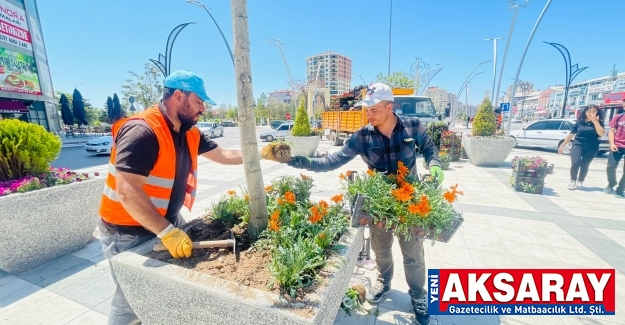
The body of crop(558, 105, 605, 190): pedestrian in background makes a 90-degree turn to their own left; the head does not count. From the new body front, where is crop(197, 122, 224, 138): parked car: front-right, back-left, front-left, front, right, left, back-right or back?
back

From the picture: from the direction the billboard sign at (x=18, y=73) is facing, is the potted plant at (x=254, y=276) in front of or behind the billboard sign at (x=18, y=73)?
in front

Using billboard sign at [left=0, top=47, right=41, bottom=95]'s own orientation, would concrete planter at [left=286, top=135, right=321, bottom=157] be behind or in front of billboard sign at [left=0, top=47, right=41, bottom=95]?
in front

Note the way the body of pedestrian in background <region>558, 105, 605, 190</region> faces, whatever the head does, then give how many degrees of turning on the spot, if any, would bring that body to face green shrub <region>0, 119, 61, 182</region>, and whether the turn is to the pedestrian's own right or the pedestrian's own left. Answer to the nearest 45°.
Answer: approximately 45° to the pedestrian's own right

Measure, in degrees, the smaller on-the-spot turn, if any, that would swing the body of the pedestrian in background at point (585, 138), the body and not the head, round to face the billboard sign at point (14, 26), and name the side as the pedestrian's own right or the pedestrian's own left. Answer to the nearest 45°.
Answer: approximately 90° to the pedestrian's own right

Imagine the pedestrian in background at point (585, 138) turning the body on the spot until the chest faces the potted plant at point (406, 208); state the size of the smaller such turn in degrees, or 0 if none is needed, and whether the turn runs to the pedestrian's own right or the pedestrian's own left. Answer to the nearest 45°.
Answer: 0° — they already face it

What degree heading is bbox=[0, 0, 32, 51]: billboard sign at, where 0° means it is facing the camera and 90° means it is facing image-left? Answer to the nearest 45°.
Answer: approximately 315°

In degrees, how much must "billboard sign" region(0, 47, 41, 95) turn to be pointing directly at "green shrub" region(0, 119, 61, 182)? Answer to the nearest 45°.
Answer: approximately 45° to its right

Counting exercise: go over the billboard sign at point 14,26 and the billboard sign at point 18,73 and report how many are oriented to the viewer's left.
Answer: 0

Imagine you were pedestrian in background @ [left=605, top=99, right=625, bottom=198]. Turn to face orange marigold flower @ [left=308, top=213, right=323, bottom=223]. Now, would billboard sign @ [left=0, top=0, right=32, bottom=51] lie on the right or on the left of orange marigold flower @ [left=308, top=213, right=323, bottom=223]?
right
